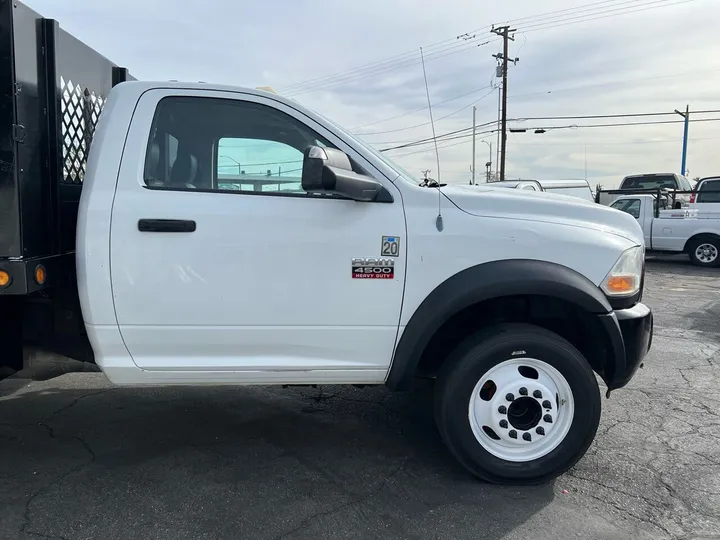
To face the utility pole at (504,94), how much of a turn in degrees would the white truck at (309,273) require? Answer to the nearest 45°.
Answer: approximately 90° to its left

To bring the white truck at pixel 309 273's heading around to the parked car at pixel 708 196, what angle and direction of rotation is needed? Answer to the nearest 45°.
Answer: approximately 45° to its left

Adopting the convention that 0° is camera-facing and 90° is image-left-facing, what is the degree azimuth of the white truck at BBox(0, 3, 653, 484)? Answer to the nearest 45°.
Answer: approximately 270°

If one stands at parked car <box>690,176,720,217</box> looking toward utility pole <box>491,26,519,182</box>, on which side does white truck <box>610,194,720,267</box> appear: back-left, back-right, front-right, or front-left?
back-left

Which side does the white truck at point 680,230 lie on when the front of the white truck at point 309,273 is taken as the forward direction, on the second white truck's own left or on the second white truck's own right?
on the second white truck's own left

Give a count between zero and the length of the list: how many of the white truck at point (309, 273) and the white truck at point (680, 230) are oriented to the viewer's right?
1

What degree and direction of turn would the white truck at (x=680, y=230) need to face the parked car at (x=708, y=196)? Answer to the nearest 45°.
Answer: approximately 90° to its right

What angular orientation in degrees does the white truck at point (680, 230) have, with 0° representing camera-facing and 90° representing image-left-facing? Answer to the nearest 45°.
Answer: approximately 90°

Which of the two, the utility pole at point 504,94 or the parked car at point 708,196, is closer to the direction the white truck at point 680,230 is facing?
the utility pole

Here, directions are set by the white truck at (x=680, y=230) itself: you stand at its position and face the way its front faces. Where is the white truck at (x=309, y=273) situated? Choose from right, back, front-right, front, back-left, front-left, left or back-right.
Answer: left

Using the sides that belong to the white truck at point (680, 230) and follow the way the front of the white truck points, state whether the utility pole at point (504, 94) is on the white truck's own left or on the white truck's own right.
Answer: on the white truck's own right
